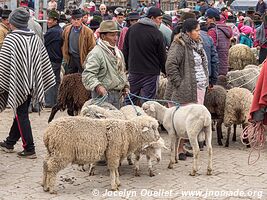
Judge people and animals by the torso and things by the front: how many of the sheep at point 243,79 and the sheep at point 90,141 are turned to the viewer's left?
1

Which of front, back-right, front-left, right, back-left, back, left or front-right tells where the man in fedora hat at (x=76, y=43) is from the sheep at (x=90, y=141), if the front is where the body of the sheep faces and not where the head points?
left

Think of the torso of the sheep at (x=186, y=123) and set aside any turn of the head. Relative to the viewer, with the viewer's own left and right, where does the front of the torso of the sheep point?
facing away from the viewer and to the left of the viewer

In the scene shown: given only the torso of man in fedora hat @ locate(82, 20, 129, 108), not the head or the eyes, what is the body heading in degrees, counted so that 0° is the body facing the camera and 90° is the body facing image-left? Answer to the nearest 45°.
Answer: approximately 315°

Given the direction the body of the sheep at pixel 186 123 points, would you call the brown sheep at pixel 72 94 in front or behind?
in front
